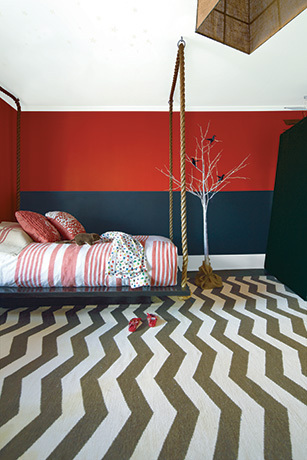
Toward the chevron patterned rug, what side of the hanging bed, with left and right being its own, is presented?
right

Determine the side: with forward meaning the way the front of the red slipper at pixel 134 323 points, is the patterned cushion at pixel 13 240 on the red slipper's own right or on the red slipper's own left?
on the red slipper's own right

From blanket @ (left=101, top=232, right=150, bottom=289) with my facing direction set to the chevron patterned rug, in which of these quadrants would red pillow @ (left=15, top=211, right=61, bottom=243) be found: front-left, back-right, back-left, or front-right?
back-right

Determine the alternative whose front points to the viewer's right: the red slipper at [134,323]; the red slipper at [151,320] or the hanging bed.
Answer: the hanging bed

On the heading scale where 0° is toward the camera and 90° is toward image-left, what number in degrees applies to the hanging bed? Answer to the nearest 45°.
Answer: approximately 270°

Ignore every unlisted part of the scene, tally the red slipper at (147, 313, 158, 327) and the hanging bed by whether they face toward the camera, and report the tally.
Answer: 1
